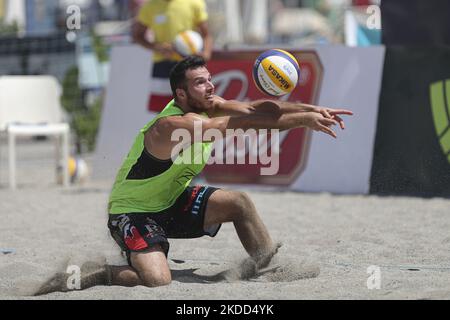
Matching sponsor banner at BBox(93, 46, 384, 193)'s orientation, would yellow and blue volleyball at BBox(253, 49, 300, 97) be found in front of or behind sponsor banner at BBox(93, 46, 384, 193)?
in front

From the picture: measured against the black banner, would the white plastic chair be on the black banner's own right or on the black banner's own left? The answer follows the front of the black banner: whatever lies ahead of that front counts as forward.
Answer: on the black banner's own right

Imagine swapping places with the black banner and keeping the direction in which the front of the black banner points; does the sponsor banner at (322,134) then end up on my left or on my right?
on my right

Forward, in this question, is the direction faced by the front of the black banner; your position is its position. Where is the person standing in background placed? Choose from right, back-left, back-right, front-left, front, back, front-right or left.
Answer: right

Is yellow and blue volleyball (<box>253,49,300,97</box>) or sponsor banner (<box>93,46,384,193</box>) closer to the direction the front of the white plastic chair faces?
the yellow and blue volleyball

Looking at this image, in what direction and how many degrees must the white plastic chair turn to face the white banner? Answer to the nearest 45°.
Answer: approximately 45° to its left

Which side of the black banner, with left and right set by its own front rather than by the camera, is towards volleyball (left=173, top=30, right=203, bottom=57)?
right

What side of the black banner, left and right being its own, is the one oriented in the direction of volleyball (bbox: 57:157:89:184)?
right

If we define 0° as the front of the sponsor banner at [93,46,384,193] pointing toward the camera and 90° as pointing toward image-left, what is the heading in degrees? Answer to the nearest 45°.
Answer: approximately 0°

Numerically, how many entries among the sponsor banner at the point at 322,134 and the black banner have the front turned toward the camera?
2

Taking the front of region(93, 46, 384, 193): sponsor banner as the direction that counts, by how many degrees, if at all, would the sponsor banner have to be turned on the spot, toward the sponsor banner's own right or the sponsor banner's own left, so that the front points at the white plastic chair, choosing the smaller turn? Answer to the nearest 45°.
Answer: approximately 90° to the sponsor banner's own right
